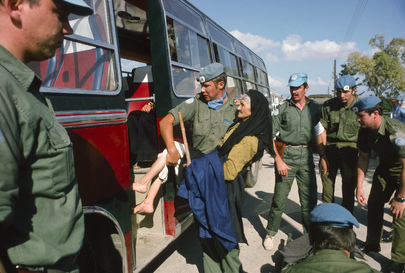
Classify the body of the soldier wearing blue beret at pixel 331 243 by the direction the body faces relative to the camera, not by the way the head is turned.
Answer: away from the camera

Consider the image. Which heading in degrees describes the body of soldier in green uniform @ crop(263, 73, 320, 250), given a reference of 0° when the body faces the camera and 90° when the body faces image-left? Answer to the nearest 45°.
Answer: approximately 0°

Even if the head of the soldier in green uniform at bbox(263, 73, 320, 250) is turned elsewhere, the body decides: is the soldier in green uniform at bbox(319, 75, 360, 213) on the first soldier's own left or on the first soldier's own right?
on the first soldier's own left

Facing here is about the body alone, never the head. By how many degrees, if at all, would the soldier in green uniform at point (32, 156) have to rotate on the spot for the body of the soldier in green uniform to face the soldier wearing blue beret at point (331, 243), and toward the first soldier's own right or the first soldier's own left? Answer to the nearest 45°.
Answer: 0° — they already face them

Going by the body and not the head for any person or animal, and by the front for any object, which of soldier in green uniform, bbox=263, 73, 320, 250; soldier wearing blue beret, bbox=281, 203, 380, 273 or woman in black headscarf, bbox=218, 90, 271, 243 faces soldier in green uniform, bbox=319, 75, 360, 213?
the soldier wearing blue beret

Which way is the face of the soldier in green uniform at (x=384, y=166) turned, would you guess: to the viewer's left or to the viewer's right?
to the viewer's left

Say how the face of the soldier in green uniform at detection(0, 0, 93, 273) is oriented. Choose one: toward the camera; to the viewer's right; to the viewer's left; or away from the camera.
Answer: to the viewer's right

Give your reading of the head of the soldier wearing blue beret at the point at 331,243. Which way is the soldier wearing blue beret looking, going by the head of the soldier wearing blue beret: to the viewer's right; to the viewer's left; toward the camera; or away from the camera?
away from the camera

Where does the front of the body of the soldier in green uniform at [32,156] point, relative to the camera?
to the viewer's right

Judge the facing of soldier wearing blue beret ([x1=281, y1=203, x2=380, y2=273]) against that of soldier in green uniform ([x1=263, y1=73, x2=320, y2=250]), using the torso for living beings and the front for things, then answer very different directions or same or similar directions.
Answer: very different directions
